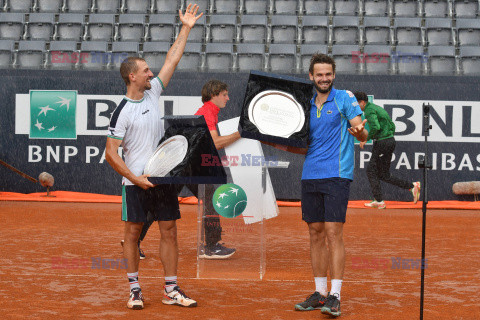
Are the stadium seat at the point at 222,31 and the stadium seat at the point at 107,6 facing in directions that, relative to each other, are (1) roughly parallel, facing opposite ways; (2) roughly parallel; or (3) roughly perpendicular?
roughly parallel

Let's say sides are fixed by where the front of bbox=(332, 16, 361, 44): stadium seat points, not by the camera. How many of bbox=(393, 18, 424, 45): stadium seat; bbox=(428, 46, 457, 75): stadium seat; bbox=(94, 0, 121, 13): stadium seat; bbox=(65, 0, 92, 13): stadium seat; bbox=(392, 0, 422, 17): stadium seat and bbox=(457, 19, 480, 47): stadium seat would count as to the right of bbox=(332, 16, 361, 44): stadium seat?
2

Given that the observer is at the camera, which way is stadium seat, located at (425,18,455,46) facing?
facing the viewer

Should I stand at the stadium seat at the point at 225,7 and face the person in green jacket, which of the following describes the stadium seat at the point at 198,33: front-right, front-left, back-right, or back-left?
front-right

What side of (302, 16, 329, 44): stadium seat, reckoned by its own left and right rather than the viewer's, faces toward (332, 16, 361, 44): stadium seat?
left

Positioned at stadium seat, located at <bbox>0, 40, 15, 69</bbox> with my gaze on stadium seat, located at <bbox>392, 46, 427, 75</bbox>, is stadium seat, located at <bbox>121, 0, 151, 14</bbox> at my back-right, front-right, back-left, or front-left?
front-left

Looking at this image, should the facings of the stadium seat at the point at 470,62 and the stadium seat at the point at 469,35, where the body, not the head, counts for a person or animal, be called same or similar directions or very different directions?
same or similar directions

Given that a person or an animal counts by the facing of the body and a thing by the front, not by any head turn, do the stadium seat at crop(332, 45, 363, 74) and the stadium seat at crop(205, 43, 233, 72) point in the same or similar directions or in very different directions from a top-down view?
same or similar directions

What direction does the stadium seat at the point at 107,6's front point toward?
toward the camera

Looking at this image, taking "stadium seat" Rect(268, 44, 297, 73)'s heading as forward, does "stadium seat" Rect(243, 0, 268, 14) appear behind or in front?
behind

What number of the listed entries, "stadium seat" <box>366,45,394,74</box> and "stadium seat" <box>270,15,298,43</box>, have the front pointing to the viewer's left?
0

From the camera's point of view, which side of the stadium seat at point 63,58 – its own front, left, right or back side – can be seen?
front

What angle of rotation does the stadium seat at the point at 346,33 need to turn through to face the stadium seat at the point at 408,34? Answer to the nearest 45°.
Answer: approximately 90° to its left

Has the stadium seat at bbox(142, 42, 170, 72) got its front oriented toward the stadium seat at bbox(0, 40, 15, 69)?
no

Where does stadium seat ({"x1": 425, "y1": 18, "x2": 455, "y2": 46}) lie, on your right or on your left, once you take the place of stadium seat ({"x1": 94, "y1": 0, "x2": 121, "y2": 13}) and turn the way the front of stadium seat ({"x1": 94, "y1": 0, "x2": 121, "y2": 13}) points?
on your left

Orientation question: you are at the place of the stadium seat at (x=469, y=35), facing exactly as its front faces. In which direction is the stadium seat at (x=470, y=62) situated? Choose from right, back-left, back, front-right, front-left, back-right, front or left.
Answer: front
